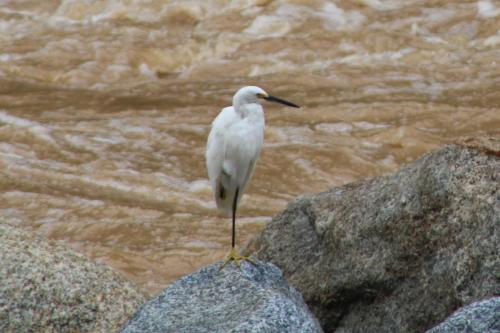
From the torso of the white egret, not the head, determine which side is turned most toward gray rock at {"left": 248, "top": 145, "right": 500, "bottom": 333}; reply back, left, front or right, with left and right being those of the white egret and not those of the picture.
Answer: front

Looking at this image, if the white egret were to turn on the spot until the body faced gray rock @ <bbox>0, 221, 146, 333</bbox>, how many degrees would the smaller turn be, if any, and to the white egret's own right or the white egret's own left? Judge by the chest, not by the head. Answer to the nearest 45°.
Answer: approximately 180°

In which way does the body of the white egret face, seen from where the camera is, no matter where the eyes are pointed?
to the viewer's right
